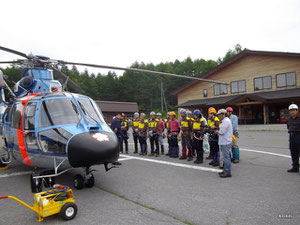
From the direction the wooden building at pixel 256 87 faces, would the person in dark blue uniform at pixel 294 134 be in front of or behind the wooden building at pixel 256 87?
in front

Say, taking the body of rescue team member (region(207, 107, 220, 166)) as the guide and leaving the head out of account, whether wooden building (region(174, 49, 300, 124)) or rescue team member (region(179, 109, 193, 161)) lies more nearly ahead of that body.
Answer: the rescue team member

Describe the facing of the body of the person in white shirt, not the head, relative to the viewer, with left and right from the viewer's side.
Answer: facing to the left of the viewer

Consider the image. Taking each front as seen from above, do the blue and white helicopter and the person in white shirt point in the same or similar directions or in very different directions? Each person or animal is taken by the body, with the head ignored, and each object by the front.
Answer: very different directions

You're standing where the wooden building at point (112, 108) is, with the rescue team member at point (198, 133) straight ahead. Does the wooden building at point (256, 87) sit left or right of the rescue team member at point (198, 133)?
left

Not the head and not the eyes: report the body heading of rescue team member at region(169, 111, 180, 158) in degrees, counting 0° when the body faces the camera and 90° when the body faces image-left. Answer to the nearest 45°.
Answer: approximately 45°

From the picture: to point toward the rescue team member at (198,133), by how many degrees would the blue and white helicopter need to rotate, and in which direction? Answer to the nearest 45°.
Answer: approximately 90° to its left

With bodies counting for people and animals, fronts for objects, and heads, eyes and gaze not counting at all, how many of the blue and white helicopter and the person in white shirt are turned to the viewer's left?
1
